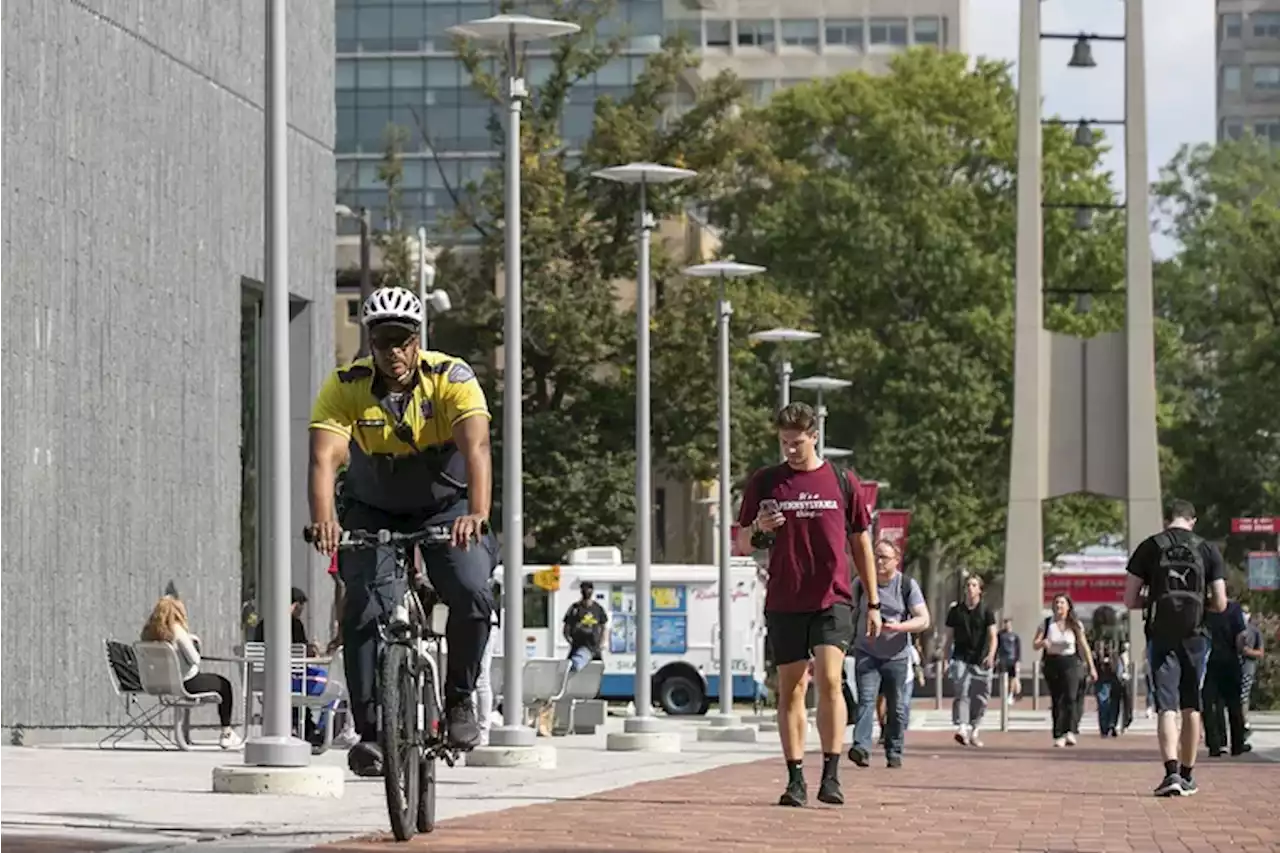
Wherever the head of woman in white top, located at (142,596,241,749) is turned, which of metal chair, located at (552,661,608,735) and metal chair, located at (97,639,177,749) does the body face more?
the metal chair, located at (552,661,608,735)

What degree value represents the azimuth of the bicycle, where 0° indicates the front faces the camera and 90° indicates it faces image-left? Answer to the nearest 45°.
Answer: approximately 0°

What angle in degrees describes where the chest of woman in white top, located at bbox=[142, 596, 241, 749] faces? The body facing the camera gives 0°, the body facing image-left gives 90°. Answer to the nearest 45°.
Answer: approximately 270°

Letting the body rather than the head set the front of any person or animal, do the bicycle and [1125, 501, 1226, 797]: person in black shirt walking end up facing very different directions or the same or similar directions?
very different directions

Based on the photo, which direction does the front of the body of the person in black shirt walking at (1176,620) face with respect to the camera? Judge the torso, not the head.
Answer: away from the camera

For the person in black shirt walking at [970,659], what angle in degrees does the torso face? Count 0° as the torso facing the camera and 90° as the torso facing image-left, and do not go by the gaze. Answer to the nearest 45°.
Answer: approximately 0°

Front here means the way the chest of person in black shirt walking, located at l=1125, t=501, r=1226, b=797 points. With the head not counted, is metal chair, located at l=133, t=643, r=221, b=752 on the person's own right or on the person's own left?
on the person's own left

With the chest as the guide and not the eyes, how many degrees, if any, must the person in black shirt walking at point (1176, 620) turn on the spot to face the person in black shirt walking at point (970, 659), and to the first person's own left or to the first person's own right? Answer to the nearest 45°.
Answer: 0° — they already face them

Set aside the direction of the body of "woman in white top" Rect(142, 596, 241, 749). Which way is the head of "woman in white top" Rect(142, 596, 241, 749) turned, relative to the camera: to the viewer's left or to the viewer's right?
to the viewer's right

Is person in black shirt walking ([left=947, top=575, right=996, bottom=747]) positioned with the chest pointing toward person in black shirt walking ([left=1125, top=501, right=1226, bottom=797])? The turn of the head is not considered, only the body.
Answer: yes
